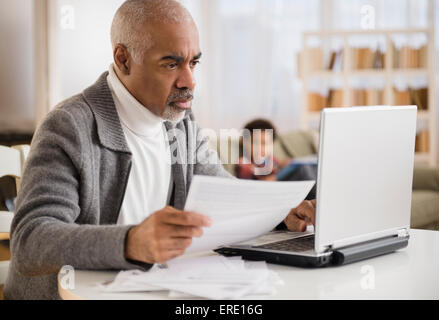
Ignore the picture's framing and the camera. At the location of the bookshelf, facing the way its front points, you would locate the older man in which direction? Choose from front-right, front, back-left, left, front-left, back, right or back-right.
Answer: front

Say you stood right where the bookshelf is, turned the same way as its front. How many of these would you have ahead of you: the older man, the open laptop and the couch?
3

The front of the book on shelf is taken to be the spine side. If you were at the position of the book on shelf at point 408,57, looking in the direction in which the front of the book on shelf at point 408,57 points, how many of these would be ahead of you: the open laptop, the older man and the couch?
3

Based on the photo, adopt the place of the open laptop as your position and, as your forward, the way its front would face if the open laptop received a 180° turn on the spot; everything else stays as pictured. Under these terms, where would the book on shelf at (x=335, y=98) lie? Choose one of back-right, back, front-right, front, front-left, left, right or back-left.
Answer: back-left

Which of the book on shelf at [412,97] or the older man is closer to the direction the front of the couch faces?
the older man

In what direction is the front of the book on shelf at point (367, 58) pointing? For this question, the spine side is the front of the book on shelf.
toward the camera

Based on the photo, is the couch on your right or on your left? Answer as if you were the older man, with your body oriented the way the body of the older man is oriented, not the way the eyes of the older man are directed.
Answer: on your left

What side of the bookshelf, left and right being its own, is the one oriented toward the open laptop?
front

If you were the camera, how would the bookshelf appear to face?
facing the viewer

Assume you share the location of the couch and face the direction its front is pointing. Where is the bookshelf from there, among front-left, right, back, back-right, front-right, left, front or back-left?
back
